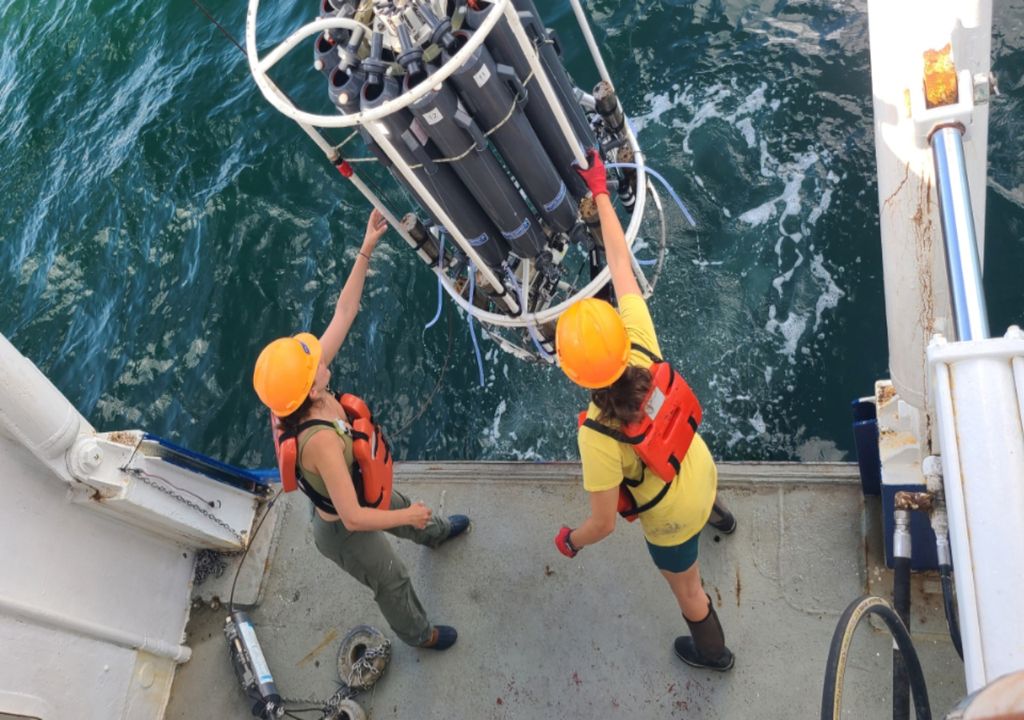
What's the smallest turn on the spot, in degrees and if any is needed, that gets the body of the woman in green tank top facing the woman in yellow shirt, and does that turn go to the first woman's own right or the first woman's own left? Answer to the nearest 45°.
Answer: approximately 45° to the first woman's own right

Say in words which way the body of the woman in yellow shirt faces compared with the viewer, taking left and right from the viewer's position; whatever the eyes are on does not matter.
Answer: facing away from the viewer and to the left of the viewer

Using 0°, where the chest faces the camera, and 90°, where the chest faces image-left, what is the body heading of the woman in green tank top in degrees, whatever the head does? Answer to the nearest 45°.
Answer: approximately 270°

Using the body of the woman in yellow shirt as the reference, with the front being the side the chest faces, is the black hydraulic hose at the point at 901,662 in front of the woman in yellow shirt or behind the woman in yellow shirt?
behind

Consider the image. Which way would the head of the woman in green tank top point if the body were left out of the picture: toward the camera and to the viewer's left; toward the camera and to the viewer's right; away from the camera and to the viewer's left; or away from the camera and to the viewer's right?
away from the camera and to the viewer's right

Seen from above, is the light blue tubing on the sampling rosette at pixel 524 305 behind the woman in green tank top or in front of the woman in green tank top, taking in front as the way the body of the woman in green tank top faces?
in front

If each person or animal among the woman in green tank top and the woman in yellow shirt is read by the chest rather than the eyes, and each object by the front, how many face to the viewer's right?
1
